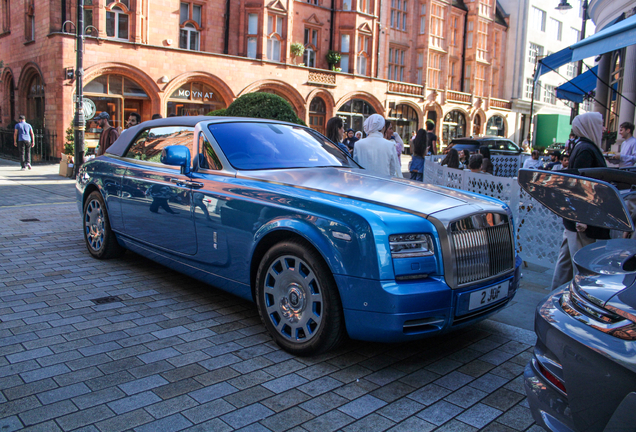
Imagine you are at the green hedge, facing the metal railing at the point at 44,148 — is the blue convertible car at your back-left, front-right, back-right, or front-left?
back-left

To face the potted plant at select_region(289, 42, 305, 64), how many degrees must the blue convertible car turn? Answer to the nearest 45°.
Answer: approximately 135° to its left

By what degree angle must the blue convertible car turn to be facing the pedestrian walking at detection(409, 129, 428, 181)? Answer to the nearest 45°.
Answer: approximately 135° to its left

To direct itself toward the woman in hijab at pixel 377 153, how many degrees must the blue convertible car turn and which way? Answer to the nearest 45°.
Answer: approximately 135° to its left

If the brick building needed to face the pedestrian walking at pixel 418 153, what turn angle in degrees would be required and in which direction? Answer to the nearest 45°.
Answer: approximately 45° to its right

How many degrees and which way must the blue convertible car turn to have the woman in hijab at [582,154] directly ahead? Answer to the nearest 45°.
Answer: approximately 90° to its left

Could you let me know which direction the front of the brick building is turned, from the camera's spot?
facing the viewer and to the right of the viewer

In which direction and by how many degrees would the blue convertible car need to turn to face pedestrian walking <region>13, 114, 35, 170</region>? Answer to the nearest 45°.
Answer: approximately 180°

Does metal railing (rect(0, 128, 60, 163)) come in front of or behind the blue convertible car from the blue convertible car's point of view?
behind
